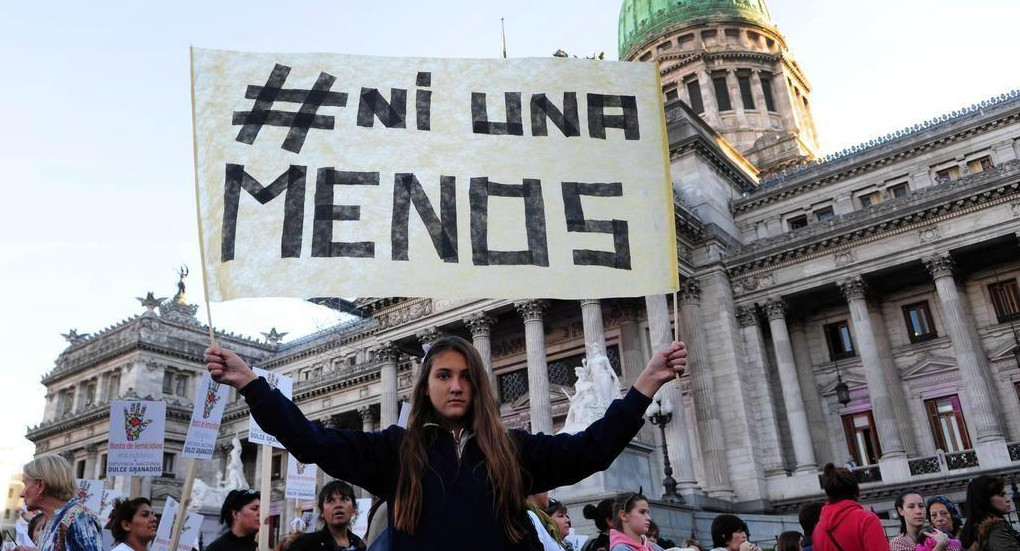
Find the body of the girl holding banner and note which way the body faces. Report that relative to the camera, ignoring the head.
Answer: toward the camera

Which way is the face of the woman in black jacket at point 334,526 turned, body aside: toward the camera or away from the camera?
toward the camera

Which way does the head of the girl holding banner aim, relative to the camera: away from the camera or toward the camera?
toward the camera

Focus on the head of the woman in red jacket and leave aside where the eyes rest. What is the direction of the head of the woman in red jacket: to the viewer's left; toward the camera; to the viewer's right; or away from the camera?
away from the camera

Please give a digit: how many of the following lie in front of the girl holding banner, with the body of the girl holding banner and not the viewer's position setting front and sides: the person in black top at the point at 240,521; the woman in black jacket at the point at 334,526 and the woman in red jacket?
0

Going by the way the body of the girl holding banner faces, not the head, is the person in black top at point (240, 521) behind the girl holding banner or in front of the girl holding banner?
behind

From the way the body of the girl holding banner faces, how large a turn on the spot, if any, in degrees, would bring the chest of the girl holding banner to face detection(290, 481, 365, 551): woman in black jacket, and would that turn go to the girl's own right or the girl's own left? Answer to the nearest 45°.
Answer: approximately 180°

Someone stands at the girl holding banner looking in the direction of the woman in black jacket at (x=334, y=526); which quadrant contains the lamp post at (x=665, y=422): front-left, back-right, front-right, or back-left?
front-right

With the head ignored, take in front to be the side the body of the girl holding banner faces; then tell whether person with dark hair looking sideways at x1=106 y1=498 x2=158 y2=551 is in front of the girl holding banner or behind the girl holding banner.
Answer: behind

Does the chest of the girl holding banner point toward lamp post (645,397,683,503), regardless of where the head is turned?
no

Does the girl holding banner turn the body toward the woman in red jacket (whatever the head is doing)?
no

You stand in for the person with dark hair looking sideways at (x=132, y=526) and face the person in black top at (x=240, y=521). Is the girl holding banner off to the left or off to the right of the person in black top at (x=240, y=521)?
right

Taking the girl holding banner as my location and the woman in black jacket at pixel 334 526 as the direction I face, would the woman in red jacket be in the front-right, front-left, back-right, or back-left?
front-right

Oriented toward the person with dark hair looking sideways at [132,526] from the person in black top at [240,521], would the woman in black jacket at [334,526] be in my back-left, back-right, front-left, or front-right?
back-left

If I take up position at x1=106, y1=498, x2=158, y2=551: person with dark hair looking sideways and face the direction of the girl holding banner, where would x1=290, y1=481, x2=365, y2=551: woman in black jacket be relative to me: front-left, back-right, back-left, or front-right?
front-left
